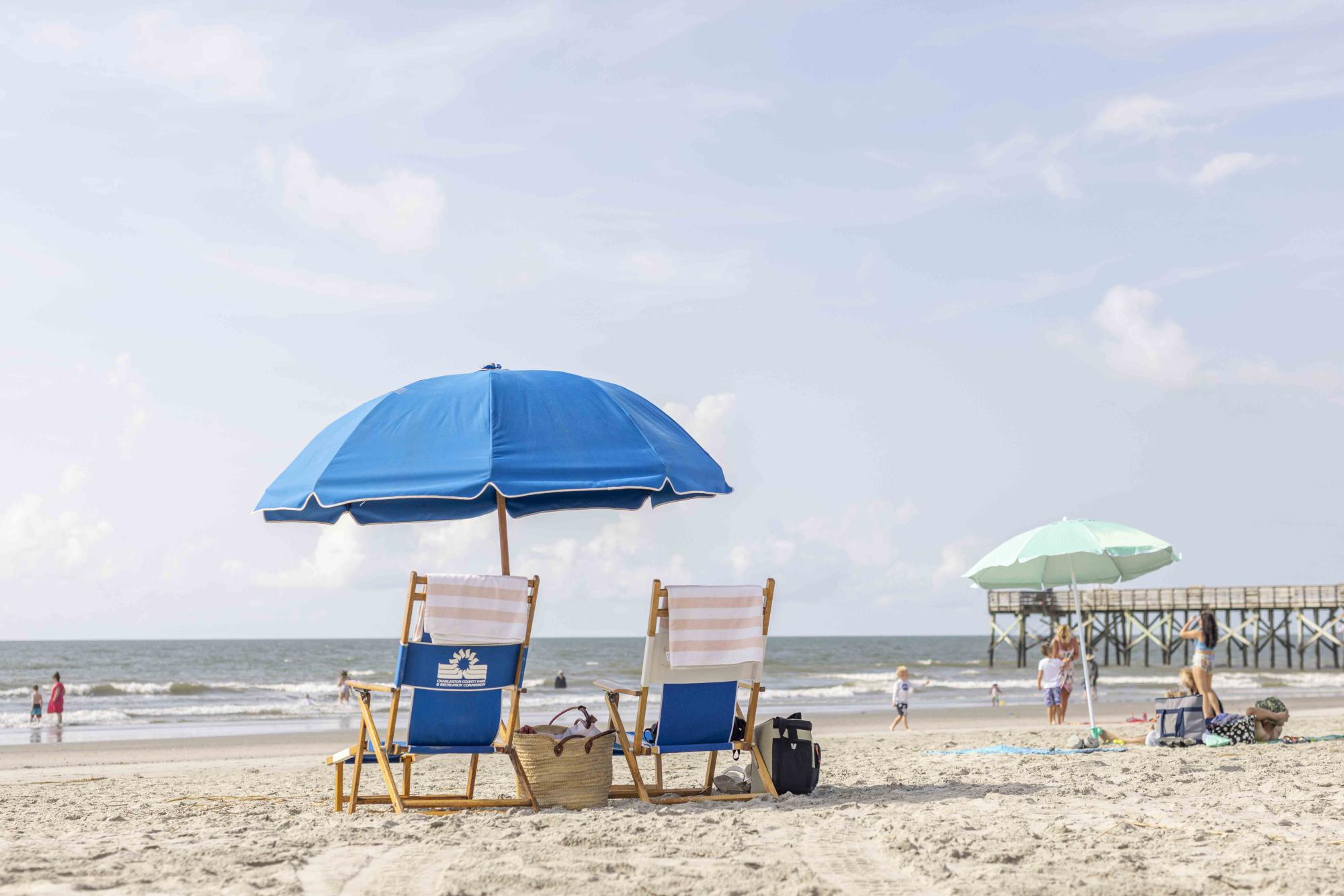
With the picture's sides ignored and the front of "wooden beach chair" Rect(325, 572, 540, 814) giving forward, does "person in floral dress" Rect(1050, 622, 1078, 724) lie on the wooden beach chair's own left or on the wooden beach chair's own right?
on the wooden beach chair's own right

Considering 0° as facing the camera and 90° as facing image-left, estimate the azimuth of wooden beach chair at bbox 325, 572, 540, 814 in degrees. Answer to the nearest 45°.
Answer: approximately 135°

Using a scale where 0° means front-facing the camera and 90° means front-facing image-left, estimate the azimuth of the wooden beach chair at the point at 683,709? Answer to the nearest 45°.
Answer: approximately 135°

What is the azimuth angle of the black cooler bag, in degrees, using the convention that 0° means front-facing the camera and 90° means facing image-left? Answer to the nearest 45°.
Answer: approximately 0°

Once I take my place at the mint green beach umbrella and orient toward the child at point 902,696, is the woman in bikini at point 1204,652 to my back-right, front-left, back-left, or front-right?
front-right
